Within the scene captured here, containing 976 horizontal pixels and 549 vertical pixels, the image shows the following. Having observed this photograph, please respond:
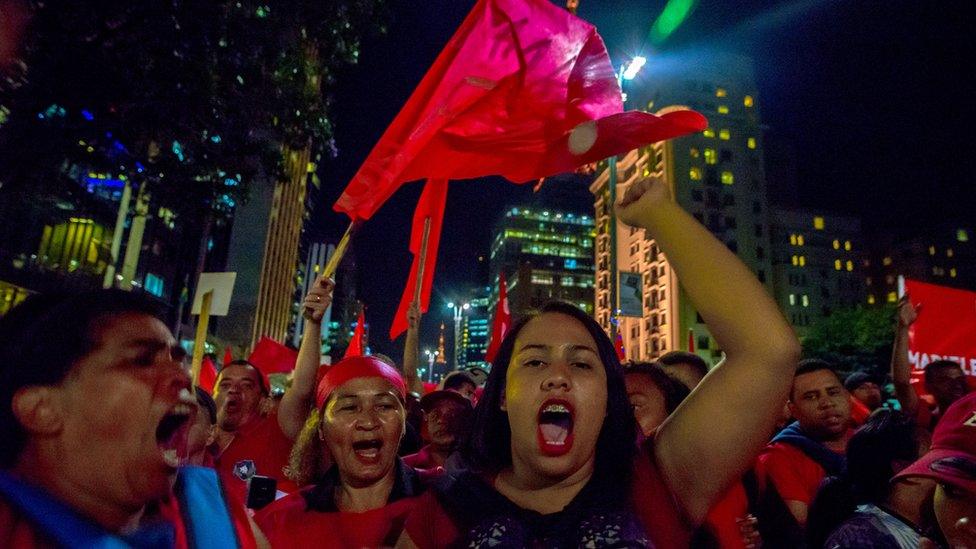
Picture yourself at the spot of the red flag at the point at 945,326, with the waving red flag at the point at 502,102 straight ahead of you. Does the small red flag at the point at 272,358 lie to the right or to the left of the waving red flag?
right

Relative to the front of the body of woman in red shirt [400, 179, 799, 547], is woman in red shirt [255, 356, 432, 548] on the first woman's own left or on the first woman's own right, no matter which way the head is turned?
on the first woman's own right

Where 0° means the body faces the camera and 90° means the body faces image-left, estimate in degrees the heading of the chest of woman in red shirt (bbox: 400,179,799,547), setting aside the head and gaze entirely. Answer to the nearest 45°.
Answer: approximately 0°

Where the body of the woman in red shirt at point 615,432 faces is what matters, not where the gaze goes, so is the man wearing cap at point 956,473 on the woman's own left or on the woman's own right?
on the woman's own left

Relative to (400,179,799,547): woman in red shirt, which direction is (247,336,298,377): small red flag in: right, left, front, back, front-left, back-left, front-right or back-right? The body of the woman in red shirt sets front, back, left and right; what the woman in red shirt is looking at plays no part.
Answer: back-right

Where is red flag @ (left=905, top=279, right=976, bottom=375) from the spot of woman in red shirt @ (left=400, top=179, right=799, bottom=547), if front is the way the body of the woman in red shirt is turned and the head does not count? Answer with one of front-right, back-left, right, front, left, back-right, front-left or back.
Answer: back-left

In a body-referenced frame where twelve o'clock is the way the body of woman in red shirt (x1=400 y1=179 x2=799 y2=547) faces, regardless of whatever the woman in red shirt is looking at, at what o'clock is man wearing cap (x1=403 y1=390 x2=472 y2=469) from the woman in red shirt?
The man wearing cap is roughly at 5 o'clock from the woman in red shirt.
